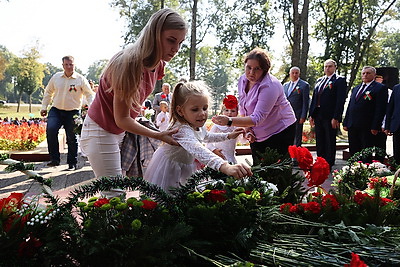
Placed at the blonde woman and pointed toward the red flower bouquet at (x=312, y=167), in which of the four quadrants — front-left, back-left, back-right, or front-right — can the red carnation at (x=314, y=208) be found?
front-right

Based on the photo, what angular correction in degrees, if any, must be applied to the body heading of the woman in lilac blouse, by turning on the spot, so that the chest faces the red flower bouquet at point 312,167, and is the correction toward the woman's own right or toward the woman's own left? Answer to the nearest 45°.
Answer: approximately 45° to the woman's own left

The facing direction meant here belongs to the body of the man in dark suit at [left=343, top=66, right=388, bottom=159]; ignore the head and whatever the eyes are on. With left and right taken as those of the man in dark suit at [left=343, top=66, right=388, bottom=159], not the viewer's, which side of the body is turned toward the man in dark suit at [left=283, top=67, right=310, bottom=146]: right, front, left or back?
right

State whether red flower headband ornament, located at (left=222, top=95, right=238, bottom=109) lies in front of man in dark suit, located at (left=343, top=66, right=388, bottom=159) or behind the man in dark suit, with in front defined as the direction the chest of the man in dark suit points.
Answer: in front

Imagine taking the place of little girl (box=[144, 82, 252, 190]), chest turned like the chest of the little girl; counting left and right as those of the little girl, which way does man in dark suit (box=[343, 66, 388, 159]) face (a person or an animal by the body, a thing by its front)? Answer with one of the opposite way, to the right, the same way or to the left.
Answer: to the right

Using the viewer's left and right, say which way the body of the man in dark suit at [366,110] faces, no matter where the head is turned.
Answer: facing the viewer and to the left of the viewer

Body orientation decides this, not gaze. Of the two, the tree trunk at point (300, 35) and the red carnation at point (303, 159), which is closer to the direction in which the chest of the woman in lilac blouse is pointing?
the red carnation

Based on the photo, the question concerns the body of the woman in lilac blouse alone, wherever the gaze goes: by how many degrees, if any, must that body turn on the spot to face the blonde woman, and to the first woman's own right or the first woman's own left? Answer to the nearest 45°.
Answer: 0° — they already face them

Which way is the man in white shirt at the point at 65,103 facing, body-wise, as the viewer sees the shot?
toward the camera

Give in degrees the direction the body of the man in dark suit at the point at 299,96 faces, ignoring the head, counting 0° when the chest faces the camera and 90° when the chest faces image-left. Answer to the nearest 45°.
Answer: approximately 45°

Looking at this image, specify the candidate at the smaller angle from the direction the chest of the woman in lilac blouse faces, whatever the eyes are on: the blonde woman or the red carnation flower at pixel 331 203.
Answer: the blonde woman

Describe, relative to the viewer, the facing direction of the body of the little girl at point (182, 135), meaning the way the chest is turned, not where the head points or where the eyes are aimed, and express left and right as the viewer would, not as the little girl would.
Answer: facing the viewer and to the right of the viewer

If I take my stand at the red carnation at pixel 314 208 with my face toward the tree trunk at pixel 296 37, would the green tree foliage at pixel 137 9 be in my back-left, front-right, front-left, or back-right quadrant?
front-left

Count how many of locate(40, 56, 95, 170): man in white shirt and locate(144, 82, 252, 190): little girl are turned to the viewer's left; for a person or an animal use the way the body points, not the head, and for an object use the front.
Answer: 0

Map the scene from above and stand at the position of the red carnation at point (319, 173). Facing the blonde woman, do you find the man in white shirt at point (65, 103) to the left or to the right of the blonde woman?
right
